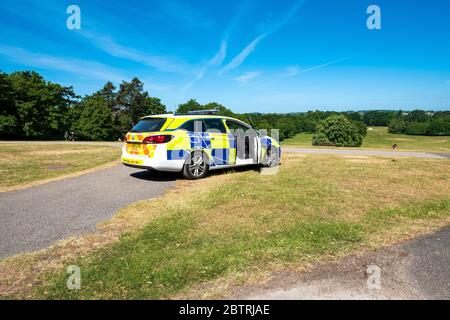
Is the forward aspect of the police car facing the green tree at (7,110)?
no

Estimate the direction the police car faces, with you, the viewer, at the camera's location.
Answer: facing away from the viewer and to the right of the viewer

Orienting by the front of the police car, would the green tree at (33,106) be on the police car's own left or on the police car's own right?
on the police car's own left
